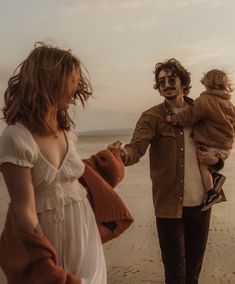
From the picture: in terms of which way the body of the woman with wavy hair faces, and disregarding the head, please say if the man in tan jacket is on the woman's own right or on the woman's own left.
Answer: on the woman's own left

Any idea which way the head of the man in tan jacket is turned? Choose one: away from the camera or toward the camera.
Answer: toward the camera
